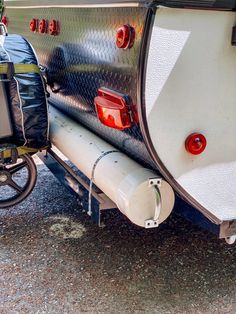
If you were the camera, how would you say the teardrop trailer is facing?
facing away from the viewer and to the right of the viewer
